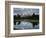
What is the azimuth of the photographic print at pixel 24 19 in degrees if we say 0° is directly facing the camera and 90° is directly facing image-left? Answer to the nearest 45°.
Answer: approximately 315°
